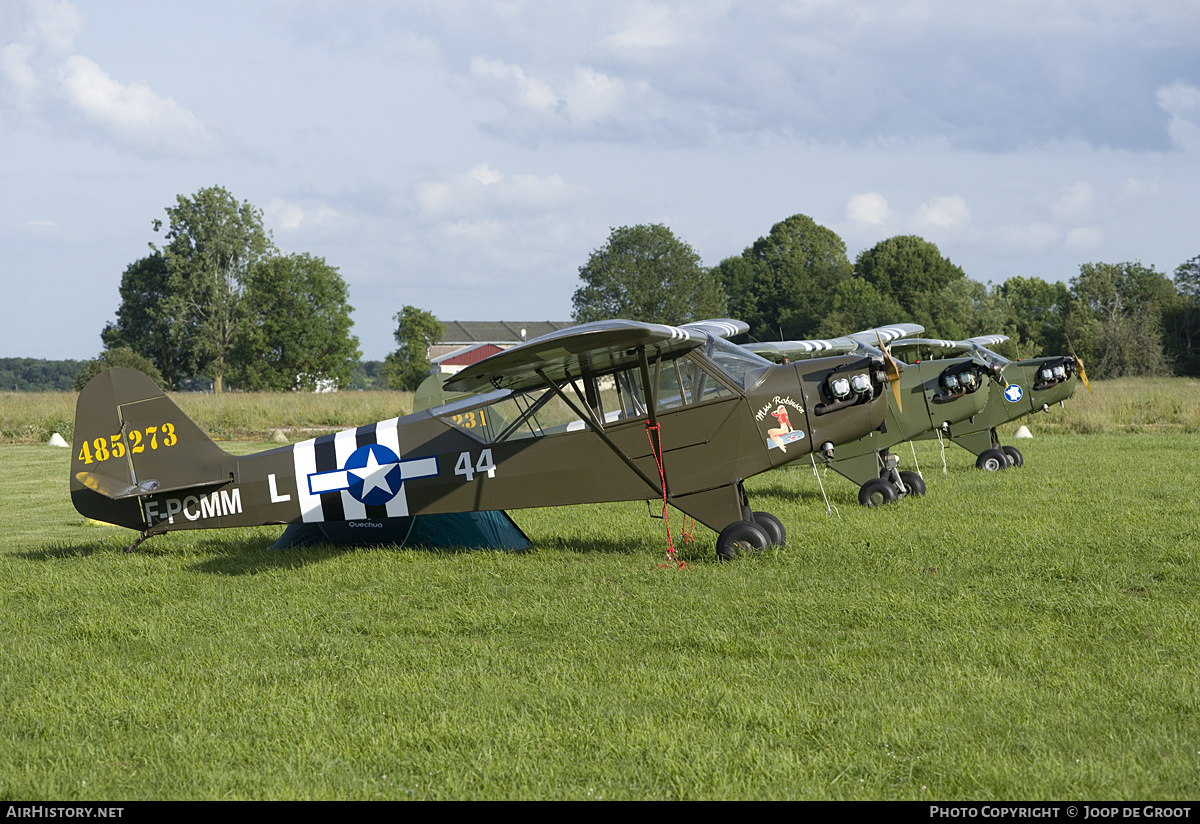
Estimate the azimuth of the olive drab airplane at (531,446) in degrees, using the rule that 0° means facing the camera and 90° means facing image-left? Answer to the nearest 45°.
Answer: approximately 270°

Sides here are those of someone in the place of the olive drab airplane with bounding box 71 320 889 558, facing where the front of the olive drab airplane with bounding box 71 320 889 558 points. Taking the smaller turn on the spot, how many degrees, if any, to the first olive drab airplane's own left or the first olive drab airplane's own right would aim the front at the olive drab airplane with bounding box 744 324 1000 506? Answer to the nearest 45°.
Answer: approximately 45° to the first olive drab airplane's own left
